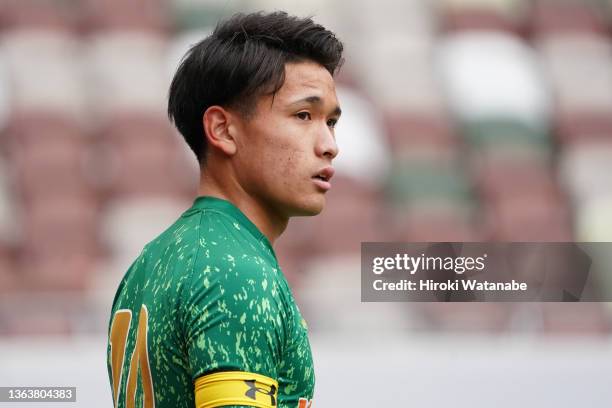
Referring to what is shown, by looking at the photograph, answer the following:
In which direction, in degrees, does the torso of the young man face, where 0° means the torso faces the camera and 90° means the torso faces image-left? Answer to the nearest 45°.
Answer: approximately 270°

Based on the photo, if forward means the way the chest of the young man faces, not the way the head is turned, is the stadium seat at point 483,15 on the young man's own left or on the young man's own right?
on the young man's own left

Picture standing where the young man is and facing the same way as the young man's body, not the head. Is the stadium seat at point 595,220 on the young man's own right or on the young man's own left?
on the young man's own left

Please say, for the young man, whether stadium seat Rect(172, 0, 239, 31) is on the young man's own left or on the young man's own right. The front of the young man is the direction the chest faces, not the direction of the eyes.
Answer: on the young man's own left

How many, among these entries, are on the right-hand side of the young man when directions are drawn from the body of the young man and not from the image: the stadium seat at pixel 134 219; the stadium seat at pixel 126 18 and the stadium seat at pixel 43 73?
0

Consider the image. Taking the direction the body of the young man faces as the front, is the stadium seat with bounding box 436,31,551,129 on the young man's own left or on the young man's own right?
on the young man's own left

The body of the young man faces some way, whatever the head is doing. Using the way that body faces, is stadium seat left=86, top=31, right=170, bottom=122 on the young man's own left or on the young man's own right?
on the young man's own left
